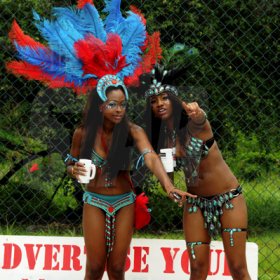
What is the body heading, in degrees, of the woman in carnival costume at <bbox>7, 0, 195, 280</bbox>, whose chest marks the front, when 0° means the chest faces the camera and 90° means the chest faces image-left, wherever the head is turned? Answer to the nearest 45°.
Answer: approximately 0°

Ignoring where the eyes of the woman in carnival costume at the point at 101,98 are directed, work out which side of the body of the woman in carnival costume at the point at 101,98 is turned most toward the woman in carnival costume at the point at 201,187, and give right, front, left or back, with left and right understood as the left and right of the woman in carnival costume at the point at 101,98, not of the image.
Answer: left

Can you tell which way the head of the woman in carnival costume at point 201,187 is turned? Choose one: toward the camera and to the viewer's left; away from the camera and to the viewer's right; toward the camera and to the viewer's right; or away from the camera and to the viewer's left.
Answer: toward the camera and to the viewer's left
